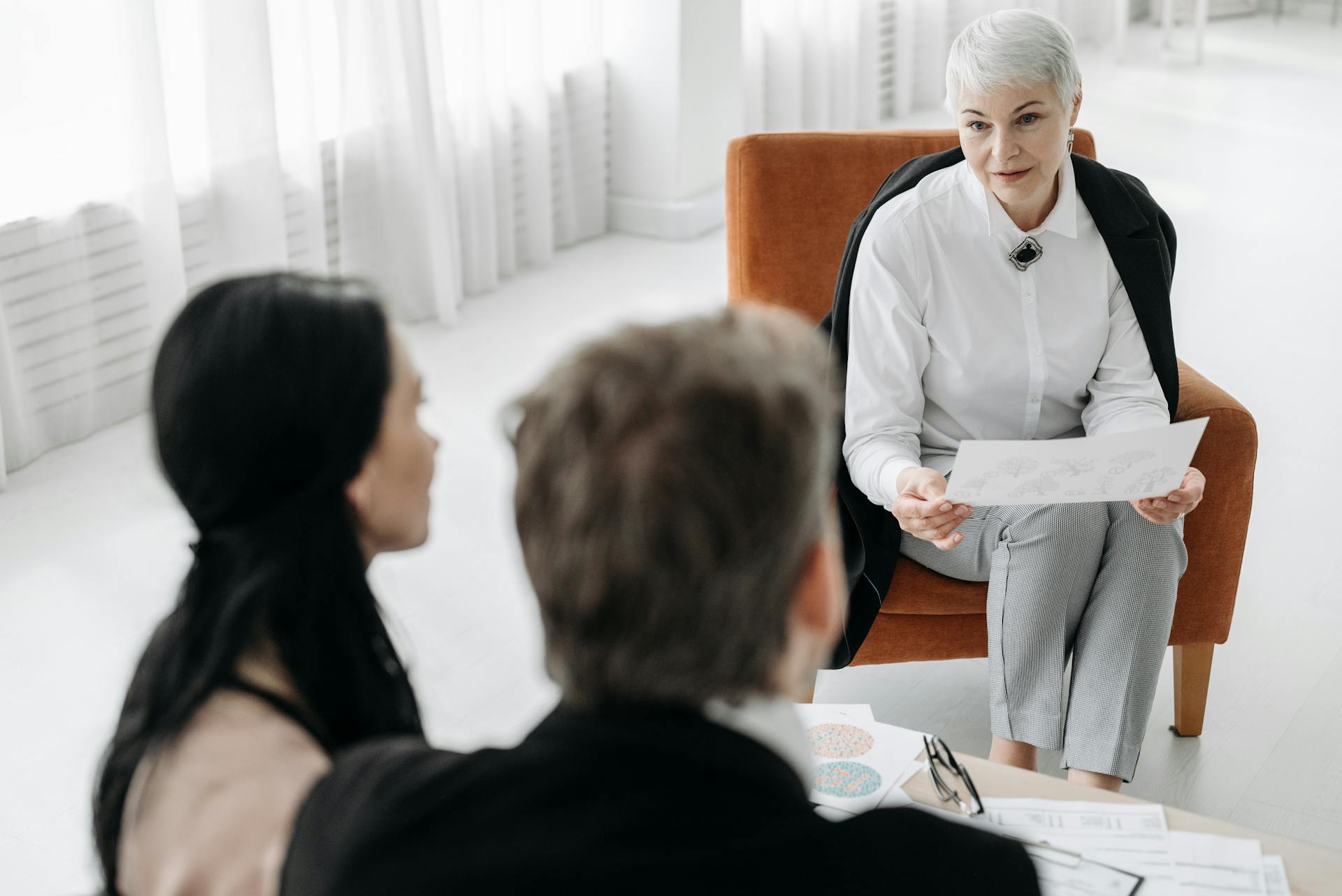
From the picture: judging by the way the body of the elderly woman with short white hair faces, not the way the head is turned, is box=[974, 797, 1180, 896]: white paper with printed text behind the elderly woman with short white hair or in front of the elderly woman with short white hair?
in front

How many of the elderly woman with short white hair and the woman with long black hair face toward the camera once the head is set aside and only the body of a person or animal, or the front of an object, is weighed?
1

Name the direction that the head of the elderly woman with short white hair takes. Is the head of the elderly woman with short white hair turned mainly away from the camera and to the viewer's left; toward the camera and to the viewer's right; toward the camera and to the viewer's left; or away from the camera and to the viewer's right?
toward the camera and to the viewer's left

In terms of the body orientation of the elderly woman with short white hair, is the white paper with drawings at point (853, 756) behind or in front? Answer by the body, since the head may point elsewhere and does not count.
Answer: in front

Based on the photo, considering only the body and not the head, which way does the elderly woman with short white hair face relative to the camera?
toward the camera

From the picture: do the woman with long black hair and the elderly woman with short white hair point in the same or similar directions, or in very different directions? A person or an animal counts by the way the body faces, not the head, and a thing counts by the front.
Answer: very different directions

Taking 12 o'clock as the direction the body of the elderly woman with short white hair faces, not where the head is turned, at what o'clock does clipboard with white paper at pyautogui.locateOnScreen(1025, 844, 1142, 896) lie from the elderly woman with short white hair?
The clipboard with white paper is roughly at 12 o'clock from the elderly woman with short white hair.

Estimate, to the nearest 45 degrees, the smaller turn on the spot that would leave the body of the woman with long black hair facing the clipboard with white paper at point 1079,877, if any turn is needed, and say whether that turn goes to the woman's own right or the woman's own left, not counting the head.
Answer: approximately 45° to the woman's own right

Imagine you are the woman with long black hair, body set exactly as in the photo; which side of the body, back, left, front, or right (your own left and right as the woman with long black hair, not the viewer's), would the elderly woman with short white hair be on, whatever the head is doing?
front

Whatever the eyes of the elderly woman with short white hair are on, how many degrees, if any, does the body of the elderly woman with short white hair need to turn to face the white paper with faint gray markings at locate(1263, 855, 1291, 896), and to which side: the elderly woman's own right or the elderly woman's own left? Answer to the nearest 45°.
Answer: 0° — they already face it

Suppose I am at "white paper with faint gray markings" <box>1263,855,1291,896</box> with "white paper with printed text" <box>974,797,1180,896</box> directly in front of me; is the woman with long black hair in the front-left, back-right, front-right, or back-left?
front-left

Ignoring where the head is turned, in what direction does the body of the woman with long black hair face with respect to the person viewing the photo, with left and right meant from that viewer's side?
facing away from the viewer and to the right of the viewer
